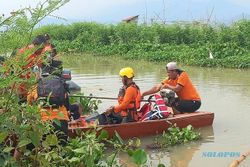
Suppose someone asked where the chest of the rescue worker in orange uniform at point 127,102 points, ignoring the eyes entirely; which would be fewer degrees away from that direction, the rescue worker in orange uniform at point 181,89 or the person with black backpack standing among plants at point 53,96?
the person with black backpack standing among plants

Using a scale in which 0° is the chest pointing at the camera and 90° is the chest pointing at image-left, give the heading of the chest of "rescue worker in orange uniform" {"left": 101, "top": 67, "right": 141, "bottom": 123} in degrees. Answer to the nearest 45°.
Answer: approximately 90°

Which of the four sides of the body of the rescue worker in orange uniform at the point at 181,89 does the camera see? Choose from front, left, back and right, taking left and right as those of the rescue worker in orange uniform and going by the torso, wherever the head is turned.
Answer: left

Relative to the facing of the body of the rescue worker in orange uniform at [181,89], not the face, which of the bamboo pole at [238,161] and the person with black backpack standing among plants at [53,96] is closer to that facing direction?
the person with black backpack standing among plants

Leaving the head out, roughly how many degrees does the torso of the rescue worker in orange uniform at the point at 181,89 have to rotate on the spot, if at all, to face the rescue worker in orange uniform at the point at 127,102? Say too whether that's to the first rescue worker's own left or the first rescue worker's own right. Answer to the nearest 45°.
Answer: approximately 45° to the first rescue worker's own left

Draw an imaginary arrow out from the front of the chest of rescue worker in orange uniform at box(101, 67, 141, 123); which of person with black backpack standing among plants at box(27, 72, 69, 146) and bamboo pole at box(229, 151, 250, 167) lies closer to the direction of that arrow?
the person with black backpack standing among plants

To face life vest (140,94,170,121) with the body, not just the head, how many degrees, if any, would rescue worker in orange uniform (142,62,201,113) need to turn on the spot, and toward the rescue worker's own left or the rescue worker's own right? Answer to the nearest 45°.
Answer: approximately 45° to the rescue worker's own left
